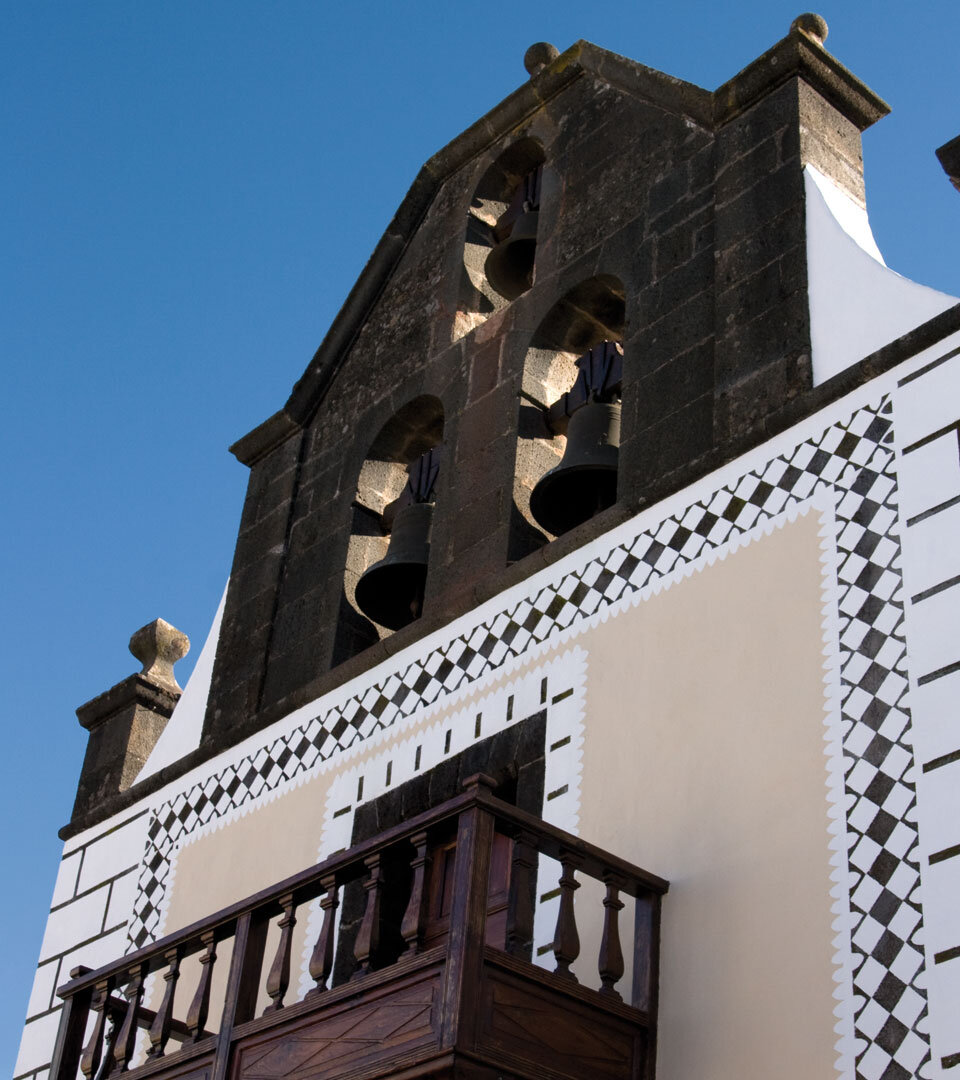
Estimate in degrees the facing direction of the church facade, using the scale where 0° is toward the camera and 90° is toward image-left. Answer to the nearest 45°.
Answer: approximately 45°

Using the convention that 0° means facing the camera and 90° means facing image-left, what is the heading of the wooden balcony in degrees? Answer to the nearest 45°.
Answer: approximately 45°
